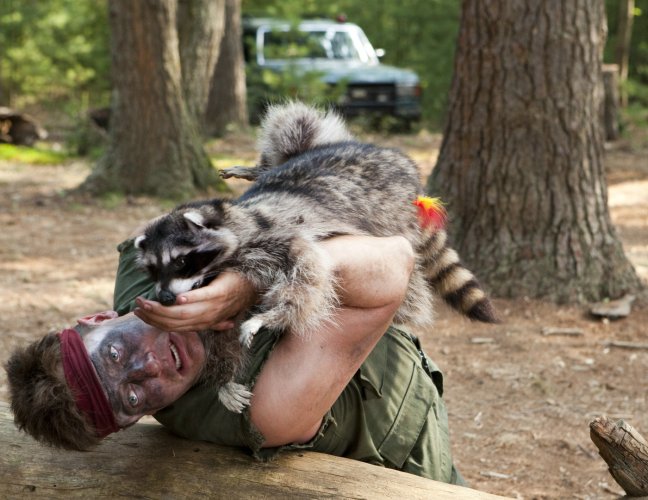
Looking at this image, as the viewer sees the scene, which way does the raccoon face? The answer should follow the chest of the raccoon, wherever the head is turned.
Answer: to the viewer's left

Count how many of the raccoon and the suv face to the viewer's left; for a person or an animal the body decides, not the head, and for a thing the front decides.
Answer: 1

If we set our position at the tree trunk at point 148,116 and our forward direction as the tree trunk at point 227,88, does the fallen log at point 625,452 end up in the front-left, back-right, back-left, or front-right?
back-right

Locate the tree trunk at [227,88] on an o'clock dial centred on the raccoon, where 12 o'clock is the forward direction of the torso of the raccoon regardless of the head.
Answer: The tree trunk is roughly at 3 o'clock from the raccoon.

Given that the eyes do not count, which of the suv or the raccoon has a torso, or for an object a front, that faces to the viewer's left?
the raccoon

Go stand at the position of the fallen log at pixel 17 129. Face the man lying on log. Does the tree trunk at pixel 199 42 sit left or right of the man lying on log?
left

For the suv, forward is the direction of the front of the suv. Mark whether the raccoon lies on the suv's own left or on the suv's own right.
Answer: on the suv's own right

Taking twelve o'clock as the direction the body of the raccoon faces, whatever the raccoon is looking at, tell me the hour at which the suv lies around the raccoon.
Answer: The suv is roughly at 3 o'clock from the raccoon.

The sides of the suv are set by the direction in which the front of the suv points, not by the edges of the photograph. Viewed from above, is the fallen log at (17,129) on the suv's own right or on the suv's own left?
on the suv's own right

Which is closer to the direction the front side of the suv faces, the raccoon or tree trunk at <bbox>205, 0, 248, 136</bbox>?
the raccoon

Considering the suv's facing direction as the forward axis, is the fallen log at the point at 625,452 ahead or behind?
ahead

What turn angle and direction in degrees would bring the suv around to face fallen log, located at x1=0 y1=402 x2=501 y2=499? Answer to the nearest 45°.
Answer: approximately 45° to its right

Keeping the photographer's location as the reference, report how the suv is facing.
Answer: facing the viewer and to the right of the viewer

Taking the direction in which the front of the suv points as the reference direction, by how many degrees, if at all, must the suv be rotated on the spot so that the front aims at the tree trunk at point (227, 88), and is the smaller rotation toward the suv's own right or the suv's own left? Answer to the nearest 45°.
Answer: approximately 90° to the suv's own right

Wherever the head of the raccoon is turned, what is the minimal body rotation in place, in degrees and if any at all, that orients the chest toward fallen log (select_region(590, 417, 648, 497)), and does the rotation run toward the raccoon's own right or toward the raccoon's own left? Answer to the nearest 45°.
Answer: approximately 135° to the raccoon's own left
